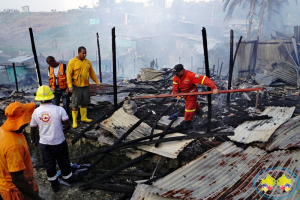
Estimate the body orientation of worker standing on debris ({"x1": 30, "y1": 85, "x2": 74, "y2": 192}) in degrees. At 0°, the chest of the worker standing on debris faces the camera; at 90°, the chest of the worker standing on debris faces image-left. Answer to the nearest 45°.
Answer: approximately 180°

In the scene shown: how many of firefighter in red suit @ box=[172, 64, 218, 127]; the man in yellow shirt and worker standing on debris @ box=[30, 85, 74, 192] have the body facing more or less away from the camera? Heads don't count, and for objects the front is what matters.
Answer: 1

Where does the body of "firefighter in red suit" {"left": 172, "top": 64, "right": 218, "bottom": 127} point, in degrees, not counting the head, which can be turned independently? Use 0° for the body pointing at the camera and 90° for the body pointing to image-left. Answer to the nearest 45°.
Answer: approximately 45°

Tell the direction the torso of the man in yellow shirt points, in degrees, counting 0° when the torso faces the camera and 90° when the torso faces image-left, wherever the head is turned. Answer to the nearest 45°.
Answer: approximately 315°

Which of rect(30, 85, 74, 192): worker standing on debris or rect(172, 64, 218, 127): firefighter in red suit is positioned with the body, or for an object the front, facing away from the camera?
the worker standing on debris

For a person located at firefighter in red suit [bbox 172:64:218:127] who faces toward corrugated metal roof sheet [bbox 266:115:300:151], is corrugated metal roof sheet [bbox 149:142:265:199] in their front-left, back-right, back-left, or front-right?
front-right

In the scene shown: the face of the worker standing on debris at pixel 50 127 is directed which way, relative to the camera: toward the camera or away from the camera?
away from the camera

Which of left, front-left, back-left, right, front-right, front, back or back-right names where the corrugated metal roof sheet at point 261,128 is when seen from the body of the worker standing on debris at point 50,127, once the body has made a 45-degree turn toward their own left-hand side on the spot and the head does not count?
back-right

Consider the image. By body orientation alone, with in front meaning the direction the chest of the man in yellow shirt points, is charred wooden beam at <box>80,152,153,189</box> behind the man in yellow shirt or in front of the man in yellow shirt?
in front
